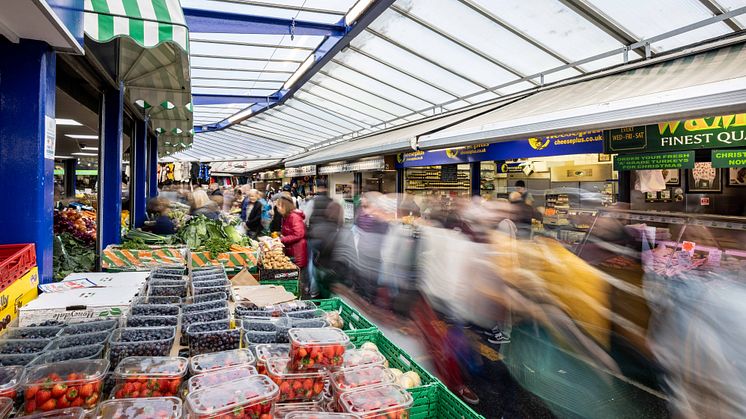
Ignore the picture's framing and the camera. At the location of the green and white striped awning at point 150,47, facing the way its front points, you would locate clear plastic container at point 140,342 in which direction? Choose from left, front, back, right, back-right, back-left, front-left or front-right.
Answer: right

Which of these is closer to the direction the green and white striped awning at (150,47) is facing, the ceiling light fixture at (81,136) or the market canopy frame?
the market canopy frame

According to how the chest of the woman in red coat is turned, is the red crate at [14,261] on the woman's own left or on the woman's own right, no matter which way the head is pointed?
on the woman's own left

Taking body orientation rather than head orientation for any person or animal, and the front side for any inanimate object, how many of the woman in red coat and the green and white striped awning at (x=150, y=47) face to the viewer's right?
1

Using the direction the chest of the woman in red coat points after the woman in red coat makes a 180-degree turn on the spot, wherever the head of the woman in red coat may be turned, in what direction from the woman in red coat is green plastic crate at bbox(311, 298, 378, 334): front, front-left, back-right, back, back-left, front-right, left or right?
right

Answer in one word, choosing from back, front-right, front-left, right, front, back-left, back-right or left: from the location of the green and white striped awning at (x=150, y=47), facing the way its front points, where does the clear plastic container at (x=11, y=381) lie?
right

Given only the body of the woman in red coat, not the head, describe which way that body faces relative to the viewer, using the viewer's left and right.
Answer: facing to the left of the viewer

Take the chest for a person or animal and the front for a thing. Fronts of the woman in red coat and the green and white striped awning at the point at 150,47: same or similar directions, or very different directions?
very different directions

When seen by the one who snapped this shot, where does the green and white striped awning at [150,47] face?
facing to the right of the viewer

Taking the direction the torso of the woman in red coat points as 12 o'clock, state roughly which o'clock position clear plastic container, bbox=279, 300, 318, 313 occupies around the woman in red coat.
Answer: The clear plastic container is roughly at 9 o'clock from the woman in red coat.

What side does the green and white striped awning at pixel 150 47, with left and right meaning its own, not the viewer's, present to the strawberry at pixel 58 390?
right

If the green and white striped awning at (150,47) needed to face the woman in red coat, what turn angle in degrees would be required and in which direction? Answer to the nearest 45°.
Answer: approximately 45° to its left

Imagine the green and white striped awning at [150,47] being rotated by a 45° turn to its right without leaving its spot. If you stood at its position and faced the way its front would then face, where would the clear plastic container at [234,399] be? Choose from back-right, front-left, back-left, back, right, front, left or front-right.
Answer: front-right

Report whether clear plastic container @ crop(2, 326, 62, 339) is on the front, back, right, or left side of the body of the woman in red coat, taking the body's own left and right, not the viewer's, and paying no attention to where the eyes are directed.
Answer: left
